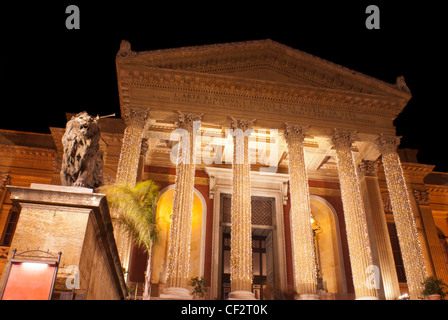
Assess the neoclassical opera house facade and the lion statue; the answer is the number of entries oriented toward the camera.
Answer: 2

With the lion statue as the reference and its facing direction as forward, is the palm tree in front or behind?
behind

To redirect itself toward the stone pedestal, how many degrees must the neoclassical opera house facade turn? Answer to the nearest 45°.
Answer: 0° — it already faces it

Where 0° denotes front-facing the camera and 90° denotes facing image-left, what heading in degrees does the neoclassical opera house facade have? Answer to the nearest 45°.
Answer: approximately 0°

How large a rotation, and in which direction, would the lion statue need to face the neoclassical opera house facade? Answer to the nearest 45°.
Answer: approximately 135° to its left

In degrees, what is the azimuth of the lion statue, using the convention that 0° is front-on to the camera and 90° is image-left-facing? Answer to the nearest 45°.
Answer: approximately 0°
